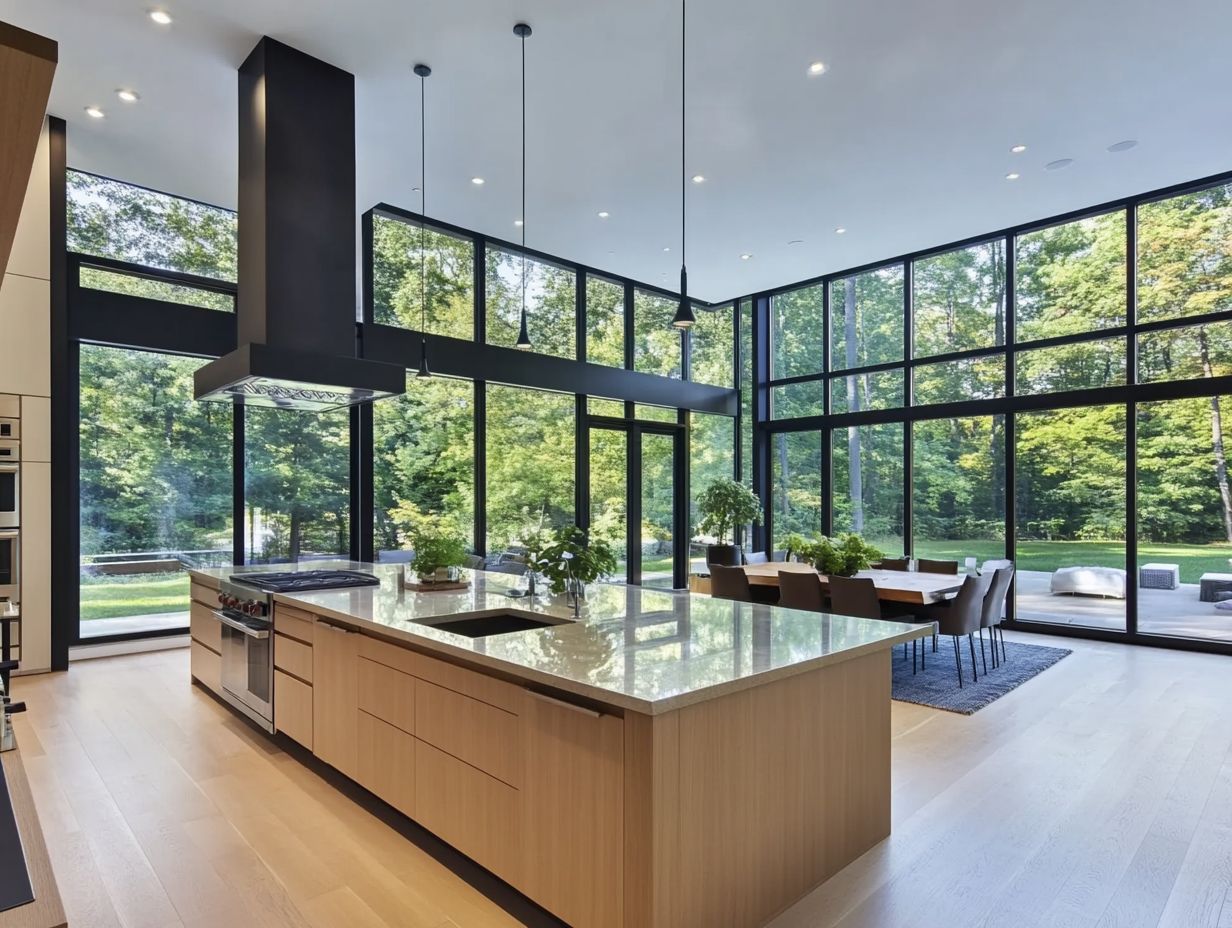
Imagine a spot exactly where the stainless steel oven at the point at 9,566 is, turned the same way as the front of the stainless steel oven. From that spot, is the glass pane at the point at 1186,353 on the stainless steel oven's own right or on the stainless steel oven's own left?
on the stainless steel oven's own left

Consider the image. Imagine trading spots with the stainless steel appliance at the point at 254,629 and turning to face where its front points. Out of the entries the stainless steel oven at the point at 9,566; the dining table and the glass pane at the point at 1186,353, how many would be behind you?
2

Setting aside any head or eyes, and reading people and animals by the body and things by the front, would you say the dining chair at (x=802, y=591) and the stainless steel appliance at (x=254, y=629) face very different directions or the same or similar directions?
very different directions

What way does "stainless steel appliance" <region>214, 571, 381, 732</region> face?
to the viewer's left

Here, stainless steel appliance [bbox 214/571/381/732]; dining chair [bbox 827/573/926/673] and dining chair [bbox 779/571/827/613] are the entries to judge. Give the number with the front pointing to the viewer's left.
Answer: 1

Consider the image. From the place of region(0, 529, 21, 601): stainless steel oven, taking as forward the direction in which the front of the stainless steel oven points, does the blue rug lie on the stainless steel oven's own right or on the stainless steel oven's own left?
on the stainless steel oven's own left

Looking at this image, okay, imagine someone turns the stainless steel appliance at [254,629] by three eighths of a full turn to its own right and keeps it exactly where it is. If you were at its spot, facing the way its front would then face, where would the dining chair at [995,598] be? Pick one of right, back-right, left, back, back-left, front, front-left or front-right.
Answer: front-right

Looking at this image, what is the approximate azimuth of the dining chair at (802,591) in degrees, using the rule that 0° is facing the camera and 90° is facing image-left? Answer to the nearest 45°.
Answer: approximately 225°

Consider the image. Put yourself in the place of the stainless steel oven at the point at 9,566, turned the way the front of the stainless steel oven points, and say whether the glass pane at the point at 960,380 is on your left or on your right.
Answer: on your left

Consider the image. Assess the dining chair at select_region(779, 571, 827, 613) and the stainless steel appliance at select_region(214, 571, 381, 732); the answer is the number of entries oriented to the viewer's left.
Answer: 1
